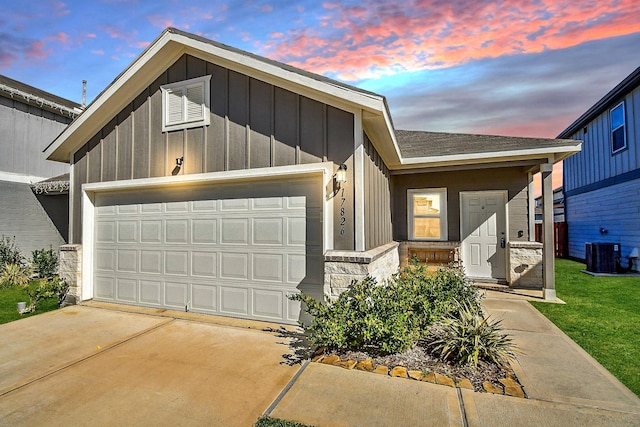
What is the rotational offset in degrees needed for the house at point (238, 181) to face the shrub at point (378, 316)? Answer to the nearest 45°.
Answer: approximately 90° to its left

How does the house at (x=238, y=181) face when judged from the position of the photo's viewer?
facing the viewer and to the left of the viewer

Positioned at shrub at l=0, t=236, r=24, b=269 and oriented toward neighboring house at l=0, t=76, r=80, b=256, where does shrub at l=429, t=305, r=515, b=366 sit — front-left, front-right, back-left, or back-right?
back-right

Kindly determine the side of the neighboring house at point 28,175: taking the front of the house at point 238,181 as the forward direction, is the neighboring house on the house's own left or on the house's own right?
on the house's own right

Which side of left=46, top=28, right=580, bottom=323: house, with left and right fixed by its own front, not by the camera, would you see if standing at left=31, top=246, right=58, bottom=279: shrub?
right

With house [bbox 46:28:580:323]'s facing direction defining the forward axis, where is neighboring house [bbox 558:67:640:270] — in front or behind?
behind

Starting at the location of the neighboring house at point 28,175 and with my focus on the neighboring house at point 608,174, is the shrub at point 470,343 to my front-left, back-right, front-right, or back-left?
front-right

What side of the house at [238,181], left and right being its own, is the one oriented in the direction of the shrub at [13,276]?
right
